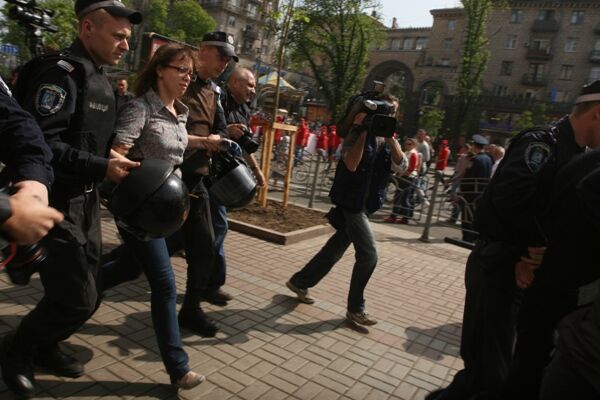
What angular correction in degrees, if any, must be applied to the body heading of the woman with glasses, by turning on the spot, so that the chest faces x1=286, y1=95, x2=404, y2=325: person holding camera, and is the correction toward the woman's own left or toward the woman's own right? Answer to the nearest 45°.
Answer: approximately 90° to the woman's own left

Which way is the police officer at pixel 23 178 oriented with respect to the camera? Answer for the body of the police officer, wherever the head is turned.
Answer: to the viewer's right

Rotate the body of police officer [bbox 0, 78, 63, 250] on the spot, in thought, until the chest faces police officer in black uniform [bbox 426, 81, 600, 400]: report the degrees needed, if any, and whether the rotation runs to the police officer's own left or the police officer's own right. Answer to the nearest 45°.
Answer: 0° — they already face them

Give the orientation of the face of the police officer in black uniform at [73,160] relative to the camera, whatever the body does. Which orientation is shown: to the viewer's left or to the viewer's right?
to the viewer's right

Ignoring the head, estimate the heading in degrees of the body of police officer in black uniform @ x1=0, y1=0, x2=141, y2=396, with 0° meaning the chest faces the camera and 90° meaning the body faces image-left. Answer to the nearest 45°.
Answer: approximately 315°
